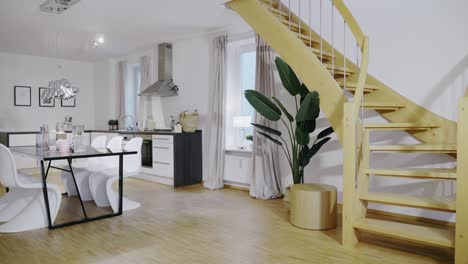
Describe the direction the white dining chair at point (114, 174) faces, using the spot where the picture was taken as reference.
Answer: facing the viewer and to the left of the viewer

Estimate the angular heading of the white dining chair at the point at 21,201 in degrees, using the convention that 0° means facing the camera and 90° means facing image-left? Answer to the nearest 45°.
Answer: approximately 225°

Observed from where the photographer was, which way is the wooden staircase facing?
facing the viewer

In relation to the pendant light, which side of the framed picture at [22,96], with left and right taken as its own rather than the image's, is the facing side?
front

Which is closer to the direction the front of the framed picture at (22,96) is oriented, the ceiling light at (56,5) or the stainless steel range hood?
the ceiling light

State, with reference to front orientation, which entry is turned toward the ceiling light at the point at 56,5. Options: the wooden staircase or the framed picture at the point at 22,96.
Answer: the framed picture

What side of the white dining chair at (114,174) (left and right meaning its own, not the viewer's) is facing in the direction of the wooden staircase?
left

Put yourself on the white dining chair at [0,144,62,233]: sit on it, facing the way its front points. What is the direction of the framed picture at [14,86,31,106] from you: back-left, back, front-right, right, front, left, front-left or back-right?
front-left

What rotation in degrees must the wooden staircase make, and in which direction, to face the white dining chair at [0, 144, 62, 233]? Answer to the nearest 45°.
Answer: approximately 90° to its right

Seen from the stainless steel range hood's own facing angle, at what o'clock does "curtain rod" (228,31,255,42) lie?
The curtain rod is roughly at 9 o'clock from the stainless steel range hood.

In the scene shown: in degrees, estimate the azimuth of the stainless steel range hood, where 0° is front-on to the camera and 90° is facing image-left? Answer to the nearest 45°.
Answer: approximately 45°

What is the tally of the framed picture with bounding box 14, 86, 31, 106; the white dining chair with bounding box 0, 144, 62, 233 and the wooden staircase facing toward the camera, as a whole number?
2
